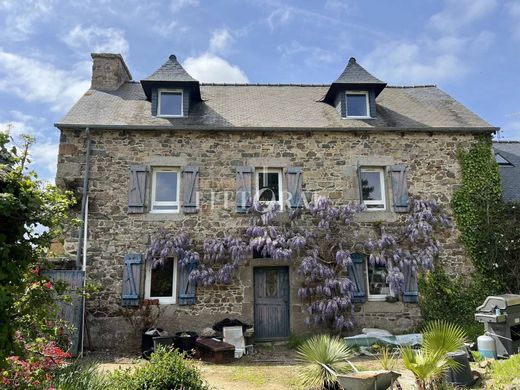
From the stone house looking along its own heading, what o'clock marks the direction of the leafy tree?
The leafy tree is roughly at 2 o'clock from the stone house.

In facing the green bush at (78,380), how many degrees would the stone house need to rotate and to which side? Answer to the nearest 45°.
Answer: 0° — it already faces it

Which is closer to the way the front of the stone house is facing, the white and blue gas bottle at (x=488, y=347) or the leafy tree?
the leafy tree

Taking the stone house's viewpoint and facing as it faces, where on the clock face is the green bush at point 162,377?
The green bush is roughly at 12 o'clock from the stone house.

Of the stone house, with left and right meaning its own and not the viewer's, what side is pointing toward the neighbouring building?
left

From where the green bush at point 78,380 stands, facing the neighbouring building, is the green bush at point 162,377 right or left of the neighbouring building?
right

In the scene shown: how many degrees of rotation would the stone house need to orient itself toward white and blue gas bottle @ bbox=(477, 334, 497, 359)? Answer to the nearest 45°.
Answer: approximately 45° to its left

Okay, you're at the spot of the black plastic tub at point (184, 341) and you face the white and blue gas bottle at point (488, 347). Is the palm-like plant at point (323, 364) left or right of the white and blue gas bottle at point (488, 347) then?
right

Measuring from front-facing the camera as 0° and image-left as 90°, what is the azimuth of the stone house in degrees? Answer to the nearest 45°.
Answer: approximately 0°
